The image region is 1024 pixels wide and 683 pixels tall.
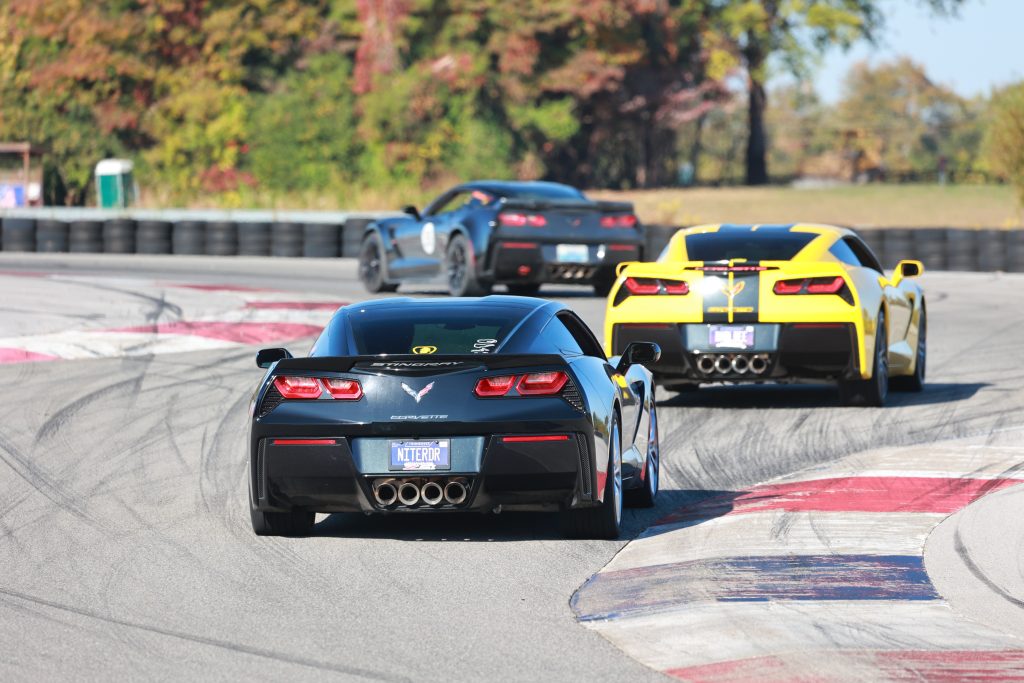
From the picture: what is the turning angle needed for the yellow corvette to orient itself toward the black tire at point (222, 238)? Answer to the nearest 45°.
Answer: approximately 45° to its left

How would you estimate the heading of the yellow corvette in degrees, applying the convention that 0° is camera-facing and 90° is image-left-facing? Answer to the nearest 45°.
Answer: approximately 180°

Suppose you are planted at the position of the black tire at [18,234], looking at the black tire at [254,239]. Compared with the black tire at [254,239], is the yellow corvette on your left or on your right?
right

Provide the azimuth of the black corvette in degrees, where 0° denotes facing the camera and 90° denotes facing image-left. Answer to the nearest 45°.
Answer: approximately 180°

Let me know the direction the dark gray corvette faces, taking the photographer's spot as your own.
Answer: facing away from the viewer and to the left of the viewer

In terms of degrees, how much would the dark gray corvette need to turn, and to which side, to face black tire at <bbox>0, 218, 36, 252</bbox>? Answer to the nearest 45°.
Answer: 0° — it already faces it

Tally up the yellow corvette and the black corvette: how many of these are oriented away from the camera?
2

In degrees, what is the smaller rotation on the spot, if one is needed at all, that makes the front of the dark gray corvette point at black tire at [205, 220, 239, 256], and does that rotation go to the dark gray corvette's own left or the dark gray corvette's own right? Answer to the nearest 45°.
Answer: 0° — it already faces it

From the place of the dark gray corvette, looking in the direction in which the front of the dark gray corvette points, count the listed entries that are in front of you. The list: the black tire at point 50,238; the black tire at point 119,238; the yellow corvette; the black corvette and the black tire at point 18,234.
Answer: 3

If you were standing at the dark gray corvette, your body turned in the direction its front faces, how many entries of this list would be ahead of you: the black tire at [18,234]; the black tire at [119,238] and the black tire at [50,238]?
3

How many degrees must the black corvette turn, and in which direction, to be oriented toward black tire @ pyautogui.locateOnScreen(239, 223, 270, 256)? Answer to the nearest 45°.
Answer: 0° — it already faces it

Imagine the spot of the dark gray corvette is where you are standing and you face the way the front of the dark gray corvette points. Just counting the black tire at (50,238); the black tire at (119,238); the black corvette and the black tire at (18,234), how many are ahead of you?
3

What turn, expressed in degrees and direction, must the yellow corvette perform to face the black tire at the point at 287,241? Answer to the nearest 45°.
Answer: approximately 45° to its left
